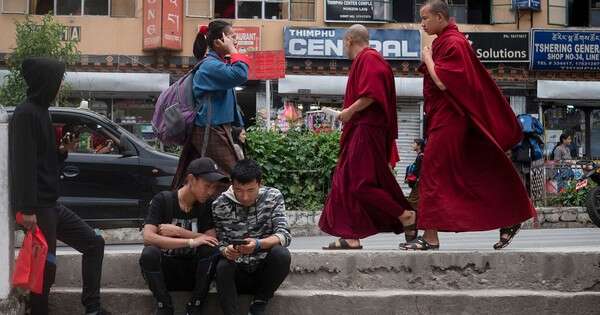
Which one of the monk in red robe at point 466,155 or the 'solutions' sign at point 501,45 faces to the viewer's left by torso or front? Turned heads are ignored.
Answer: the monk in red robe

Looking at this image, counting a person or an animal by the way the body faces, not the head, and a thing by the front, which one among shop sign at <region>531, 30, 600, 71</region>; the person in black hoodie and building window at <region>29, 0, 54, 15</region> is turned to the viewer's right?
the person in black hoodie

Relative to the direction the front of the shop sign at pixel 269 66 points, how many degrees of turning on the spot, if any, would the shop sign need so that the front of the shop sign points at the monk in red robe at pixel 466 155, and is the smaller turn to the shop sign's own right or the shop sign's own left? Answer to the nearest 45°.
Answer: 0° — it already faces them

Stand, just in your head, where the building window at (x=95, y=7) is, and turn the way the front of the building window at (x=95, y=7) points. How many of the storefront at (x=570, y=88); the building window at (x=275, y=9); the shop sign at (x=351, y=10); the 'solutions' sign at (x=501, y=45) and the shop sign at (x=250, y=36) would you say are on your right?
0

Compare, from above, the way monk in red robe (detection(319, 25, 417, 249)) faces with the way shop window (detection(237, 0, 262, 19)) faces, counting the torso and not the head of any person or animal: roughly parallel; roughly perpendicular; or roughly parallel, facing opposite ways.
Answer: roughly perpendicular

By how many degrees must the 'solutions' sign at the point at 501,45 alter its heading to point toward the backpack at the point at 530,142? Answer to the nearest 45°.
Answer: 0° — it already faces it

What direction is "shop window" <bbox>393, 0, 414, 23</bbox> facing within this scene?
toward the camera

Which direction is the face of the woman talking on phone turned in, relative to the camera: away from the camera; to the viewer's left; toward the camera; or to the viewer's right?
to the viewer's right

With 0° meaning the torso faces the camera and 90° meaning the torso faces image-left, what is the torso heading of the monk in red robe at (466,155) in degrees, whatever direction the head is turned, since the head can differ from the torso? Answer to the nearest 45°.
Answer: approximately 90°

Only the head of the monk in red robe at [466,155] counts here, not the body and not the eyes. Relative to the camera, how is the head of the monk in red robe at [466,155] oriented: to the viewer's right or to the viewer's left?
to the viewer's left

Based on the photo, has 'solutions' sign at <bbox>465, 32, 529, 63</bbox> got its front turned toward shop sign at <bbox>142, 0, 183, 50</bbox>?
no

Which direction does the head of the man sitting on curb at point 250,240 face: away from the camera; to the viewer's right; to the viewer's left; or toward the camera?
toward the camera

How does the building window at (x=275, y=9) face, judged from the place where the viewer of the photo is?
facing the viewer

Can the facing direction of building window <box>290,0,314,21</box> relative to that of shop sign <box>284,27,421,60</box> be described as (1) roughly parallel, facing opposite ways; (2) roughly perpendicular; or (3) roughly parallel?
roughly parallel

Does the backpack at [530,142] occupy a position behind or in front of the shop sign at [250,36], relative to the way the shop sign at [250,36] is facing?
in front

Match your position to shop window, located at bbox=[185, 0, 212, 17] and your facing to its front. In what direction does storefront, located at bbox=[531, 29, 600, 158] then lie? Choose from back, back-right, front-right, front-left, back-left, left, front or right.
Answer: left

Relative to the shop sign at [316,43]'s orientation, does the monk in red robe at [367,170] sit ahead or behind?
ahead

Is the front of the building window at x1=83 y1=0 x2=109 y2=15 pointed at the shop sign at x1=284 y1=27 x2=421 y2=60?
no

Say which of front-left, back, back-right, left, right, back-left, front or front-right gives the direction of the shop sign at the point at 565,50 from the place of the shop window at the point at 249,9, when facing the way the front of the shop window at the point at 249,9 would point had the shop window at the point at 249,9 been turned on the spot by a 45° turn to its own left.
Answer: front-left

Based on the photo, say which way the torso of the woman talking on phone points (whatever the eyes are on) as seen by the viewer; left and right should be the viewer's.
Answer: facing to the right of the viewer

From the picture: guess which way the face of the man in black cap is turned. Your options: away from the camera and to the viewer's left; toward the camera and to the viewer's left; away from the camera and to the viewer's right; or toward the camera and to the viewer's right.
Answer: toward the camera and to the viewer's right
